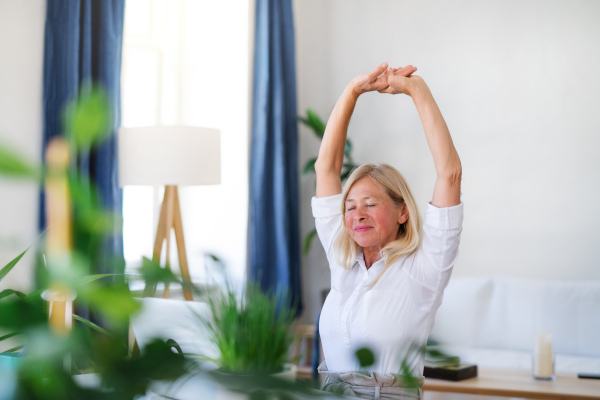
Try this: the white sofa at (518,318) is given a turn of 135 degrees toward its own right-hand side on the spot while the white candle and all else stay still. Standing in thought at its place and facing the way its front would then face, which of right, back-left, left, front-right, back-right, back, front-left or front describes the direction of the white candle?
back-left

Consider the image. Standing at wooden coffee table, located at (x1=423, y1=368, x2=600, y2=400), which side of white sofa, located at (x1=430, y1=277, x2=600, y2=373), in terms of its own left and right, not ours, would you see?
front

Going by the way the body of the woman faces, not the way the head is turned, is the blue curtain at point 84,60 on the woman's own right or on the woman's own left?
on the woman's own right

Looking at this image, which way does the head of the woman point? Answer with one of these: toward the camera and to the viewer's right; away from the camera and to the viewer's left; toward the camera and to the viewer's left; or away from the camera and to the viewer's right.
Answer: toward the camera and to the viewer's left

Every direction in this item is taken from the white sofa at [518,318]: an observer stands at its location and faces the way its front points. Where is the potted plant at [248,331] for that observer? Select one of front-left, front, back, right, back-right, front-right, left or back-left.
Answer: front

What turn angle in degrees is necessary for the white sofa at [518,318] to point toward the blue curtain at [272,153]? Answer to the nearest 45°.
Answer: approximately 90° to its right

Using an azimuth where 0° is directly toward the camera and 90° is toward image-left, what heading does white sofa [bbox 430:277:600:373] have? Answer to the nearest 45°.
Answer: approximately 0°

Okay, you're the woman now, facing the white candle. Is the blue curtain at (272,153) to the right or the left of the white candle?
left

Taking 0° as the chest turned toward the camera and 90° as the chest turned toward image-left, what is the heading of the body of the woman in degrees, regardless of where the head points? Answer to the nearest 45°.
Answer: approximately 45°

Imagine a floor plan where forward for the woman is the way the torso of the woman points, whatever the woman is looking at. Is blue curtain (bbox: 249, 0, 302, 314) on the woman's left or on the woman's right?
on the woman's right

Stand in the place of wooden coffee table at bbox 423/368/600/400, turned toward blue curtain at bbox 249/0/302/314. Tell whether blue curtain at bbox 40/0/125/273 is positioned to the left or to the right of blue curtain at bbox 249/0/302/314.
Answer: left

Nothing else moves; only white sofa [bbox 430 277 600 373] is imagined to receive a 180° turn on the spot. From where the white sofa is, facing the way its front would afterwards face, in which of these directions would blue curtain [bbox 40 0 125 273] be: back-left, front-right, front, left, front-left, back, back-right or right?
back-left
